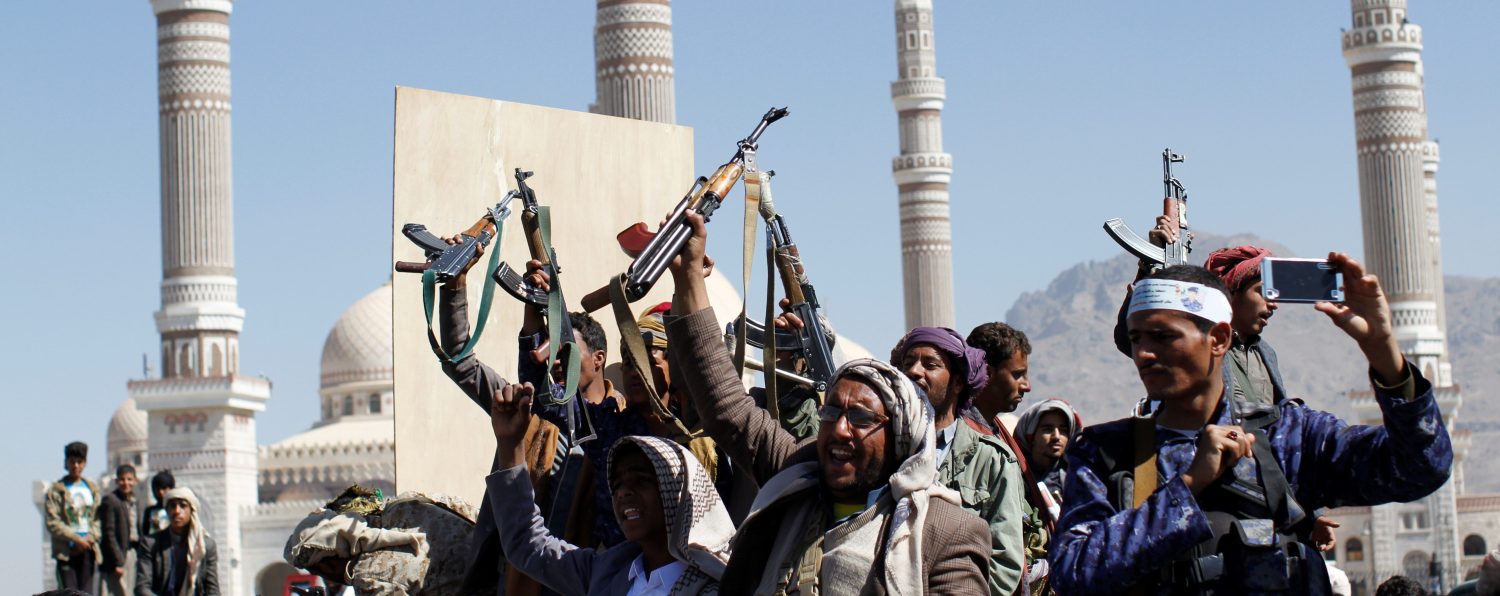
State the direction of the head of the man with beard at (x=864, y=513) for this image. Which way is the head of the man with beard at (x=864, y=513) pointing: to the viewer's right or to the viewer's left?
to the viewer's left

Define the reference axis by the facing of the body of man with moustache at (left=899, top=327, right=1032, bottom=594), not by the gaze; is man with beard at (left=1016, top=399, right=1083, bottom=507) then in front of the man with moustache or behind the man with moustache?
behind

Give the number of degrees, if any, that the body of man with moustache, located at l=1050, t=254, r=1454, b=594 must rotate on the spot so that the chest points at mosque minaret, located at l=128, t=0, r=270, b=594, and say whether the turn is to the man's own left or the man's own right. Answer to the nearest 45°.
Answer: approximately 135° to the man's own right

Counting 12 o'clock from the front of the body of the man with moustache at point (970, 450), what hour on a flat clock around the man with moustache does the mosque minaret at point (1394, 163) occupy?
The mosque minaret is roughly at 5 o'clock from the man with moustache.

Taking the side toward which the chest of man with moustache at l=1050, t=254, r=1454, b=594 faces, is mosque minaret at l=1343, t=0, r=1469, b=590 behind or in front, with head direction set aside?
behind

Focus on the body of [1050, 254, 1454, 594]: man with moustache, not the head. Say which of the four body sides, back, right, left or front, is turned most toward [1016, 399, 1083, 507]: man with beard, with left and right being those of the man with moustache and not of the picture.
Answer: back

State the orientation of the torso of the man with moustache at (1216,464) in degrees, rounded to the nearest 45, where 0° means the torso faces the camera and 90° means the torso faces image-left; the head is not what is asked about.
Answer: approximately 0°
